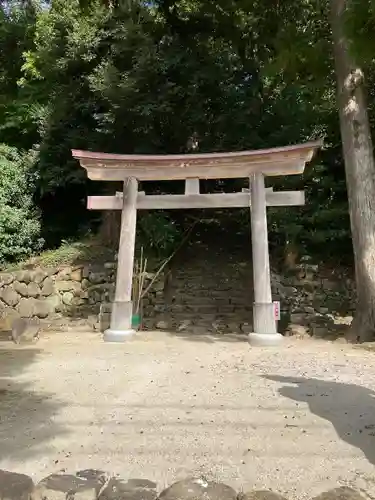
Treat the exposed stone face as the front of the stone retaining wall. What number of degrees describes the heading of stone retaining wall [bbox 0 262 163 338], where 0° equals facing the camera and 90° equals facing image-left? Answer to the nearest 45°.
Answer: approximately 0°

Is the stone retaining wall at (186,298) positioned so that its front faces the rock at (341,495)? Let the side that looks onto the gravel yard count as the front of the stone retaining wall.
yes

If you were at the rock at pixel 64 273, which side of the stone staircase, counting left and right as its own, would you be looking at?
right

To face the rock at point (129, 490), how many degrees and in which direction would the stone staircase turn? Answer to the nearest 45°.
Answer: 0° — it already faces it

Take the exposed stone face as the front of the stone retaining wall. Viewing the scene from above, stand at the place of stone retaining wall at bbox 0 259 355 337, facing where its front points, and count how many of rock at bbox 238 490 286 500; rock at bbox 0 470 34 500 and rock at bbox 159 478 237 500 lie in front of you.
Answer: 3

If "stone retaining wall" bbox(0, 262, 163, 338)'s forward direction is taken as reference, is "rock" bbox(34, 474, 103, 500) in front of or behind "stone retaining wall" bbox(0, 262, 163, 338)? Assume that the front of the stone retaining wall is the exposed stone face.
in front

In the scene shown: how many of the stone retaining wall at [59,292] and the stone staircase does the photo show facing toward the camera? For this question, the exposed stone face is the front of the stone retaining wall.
2

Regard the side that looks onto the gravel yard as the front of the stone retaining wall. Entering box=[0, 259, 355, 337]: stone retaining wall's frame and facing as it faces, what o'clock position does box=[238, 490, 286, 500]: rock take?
The rock is roughly at 12 o'clock from the stone retaining wall.

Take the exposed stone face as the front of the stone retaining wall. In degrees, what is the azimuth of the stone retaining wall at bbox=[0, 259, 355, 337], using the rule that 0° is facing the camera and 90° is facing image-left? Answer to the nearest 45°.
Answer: approximately 0°

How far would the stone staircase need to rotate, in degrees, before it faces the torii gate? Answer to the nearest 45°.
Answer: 0° — it already faces it

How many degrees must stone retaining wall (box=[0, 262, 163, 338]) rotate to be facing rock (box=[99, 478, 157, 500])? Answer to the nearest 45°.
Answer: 0° — it already faces it
